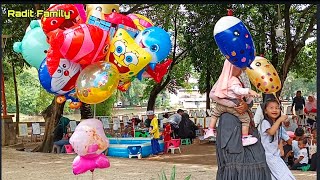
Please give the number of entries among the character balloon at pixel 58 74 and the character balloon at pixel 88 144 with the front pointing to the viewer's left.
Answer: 0

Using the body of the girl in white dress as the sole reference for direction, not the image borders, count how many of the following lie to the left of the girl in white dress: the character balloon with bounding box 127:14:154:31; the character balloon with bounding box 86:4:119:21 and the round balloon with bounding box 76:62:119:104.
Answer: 0

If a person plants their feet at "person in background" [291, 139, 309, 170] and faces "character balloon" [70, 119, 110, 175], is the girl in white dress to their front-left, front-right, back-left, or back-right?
front-left

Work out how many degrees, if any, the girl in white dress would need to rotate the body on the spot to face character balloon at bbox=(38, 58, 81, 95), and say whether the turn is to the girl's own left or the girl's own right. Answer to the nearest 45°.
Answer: approximately 135° to the girl's own right

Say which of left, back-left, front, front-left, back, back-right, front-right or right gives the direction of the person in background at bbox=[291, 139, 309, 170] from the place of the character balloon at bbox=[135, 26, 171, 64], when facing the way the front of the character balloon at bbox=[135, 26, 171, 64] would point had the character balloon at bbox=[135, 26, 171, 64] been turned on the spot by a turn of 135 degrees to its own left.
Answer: front-left

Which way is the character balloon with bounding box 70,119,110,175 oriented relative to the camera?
toward the camera

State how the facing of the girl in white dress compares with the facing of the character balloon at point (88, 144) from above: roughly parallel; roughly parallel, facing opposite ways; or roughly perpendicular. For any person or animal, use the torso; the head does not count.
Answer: roughly parallel

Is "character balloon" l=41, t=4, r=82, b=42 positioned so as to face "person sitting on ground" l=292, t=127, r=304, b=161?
no

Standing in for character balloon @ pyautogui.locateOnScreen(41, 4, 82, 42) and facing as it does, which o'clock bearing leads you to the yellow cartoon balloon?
The yellow cartoon balloon is roughly at 8 o'clock from the character balloon.

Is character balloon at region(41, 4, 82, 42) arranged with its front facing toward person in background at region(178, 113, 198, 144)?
no

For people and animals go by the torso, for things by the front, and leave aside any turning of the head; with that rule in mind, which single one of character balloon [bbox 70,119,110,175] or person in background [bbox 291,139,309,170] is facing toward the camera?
the character balloon

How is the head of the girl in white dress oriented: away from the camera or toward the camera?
toward the camera
